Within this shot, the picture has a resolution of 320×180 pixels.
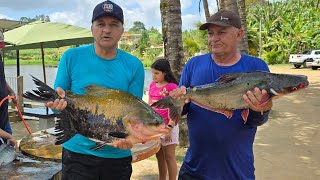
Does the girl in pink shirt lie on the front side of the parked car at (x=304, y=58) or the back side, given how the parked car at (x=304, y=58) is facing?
on the back side

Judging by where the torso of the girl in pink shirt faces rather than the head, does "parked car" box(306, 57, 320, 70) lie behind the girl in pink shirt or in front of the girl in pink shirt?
behind

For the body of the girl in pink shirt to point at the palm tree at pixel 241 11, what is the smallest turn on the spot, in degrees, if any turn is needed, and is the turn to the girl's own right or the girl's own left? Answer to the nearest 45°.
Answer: approximately 180°

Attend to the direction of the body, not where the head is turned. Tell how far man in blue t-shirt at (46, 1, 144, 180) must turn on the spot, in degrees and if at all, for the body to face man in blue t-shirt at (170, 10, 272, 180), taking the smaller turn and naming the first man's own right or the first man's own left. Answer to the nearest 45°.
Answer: approximately 90° to the first man's own left

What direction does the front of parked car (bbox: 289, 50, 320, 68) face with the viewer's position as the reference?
facing away from the viewer and to the right of the viewer

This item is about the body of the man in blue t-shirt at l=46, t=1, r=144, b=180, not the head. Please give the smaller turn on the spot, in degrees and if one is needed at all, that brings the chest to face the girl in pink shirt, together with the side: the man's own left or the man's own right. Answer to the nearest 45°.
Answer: approximately 180°

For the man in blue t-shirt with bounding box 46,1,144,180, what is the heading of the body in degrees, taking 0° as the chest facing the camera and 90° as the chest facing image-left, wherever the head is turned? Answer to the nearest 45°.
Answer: approximately 0°

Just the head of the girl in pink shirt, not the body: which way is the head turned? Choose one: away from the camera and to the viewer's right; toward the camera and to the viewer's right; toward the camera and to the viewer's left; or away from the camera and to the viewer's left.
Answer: toward the camera and to the viewer's left

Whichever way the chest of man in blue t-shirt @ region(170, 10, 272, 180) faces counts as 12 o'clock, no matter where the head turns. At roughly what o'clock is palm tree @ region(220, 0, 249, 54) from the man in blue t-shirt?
The palm tree is roughly at 6 o'clock from the man in blue t-shirt.

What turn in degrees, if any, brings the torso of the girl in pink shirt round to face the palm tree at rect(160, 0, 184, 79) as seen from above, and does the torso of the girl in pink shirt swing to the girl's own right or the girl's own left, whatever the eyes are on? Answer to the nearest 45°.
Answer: approximately 135° to the girl's own right

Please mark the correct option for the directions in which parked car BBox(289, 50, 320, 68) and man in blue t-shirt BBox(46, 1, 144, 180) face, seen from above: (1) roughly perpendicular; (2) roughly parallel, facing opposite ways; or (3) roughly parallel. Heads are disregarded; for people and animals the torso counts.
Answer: roughly perpendicular

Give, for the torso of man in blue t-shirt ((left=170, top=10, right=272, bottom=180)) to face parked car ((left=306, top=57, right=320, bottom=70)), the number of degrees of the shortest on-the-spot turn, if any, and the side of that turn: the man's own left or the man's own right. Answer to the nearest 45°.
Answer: approximately 180°

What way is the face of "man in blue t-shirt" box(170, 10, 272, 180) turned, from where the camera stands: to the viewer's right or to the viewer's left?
to the viewer's left

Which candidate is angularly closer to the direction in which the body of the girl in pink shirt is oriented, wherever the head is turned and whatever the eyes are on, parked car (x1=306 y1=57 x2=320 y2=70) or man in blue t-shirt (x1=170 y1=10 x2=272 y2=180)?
the man in blue t-shirt
